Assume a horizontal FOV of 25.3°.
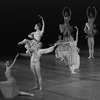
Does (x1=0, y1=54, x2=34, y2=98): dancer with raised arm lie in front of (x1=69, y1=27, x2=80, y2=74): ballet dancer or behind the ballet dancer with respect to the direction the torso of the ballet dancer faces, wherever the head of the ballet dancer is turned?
in front

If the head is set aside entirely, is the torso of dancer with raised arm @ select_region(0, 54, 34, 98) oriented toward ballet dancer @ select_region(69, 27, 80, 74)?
no

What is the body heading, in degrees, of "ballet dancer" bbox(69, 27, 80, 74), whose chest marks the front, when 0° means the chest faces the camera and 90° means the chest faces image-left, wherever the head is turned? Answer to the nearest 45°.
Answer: approximately 0°
